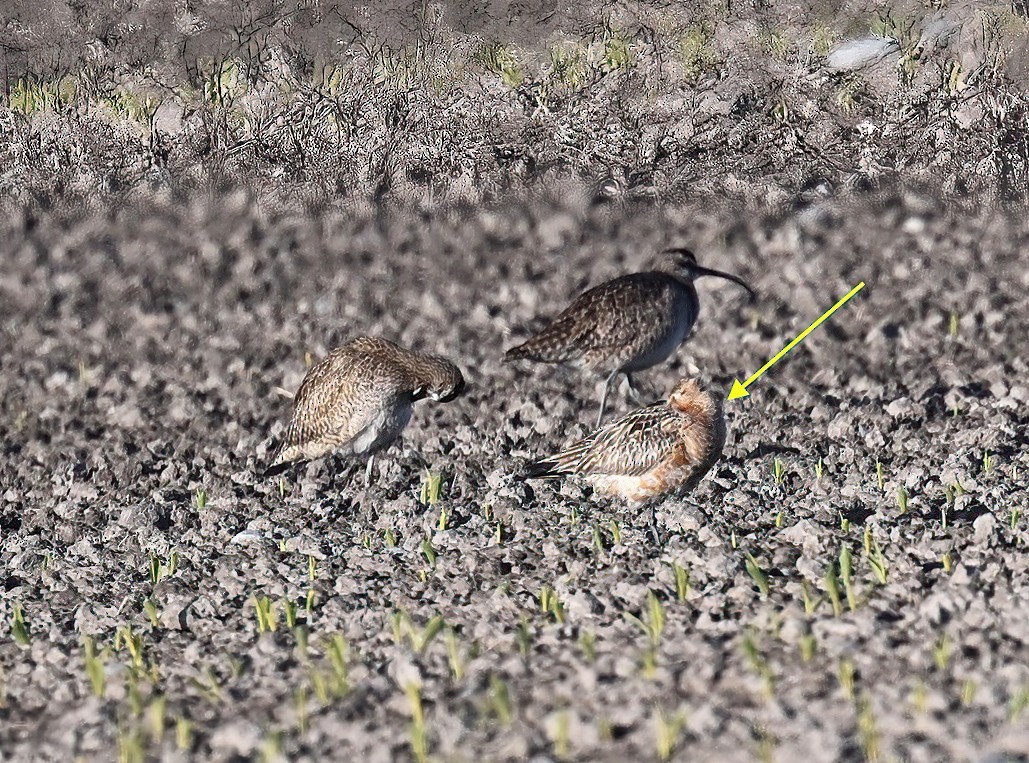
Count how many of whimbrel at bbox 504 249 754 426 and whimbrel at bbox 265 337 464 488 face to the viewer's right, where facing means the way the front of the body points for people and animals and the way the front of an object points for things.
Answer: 2

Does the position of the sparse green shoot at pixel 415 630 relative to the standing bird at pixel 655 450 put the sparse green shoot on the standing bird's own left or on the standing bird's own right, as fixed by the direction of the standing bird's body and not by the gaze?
on the standing bird's own right

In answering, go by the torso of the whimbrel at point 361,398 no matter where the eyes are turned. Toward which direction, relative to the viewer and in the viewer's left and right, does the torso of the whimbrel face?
facing to the right of the viewer

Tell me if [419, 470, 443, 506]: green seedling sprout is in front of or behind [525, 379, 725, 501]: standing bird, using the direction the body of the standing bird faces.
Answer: behind

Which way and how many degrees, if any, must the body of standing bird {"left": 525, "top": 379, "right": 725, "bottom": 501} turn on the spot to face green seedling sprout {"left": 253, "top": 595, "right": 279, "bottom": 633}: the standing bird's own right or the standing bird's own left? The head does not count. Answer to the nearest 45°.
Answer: approximately 135° to the standing bird's own right

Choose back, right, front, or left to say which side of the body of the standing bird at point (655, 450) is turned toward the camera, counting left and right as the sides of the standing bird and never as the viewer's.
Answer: right

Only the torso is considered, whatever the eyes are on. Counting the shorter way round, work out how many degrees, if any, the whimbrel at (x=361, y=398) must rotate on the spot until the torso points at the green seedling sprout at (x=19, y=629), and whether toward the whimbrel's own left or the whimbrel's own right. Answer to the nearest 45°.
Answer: approximately 135° to the whimbrel's own right

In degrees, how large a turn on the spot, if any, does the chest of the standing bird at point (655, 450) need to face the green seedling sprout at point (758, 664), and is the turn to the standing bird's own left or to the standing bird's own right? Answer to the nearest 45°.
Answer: approximately 90° to the standing bird's own right

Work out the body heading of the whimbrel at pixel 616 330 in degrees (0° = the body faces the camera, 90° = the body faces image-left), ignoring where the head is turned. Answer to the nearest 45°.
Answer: approximately 270°

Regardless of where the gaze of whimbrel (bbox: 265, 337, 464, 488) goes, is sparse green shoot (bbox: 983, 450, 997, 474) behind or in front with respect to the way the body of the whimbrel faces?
in front

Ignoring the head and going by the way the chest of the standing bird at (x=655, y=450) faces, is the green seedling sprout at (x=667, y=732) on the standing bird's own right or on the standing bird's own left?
on the standing bird's own right

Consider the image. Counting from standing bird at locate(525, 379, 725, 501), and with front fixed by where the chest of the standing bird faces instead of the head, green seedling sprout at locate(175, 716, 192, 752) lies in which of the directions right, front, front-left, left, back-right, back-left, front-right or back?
back-right
